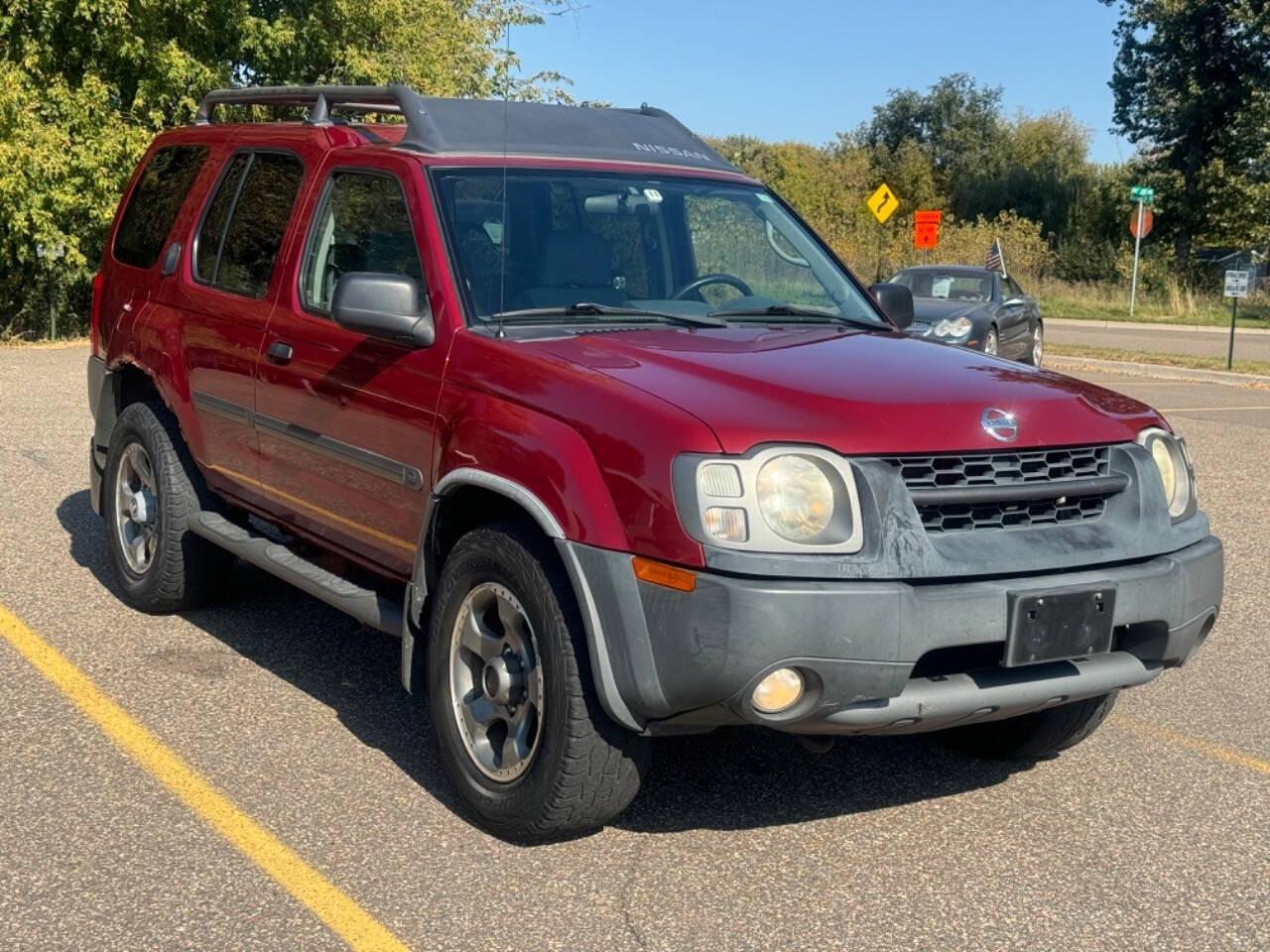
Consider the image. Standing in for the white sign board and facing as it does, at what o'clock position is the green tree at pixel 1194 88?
The green tree is roughly at 6 o'clock from the white sign board.

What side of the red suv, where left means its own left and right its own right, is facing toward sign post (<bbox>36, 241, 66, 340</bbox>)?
back

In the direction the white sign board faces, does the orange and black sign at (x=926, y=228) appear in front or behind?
behind

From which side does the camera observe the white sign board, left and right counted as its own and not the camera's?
front

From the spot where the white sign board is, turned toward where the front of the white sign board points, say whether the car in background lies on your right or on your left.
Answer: on your right

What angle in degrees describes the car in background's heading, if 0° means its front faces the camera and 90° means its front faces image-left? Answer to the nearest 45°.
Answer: approximately 45°

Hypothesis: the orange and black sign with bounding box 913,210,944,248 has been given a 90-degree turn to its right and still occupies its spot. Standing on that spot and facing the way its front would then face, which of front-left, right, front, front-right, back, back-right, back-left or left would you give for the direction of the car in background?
left

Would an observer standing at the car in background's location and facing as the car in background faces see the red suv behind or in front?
in front

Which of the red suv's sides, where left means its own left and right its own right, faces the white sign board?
left

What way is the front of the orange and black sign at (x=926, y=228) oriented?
toward the camera

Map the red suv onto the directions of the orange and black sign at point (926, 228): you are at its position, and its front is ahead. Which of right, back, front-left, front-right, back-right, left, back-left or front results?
front

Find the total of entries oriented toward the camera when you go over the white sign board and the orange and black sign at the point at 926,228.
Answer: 2

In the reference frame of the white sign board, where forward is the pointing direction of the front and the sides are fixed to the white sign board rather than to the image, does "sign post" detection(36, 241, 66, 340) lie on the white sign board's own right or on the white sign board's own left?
on the white sign board's own right

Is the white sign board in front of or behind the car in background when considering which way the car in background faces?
behind
